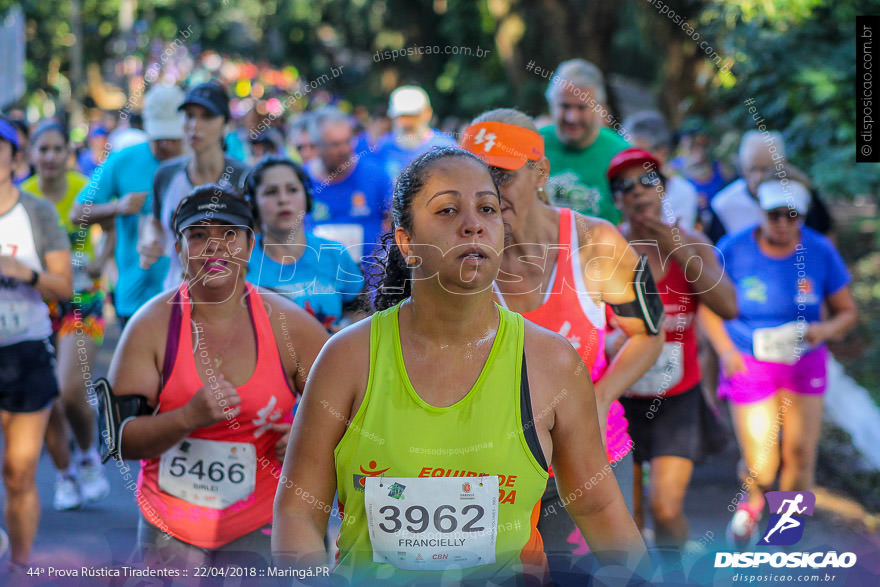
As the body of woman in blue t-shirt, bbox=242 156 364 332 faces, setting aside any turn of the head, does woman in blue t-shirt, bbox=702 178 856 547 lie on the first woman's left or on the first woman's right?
on the first woman's left

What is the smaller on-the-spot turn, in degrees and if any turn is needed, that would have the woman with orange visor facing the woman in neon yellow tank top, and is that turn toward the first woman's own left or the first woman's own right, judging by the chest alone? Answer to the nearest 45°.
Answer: approximately 45° to the first woman's own left

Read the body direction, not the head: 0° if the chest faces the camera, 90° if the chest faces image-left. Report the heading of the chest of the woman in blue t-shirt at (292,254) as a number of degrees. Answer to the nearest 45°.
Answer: approximately 0°

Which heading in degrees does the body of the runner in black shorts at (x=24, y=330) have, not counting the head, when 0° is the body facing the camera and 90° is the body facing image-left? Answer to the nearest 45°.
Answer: approximately 0°

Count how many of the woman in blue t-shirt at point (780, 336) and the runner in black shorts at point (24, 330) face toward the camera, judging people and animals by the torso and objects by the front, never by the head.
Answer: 2

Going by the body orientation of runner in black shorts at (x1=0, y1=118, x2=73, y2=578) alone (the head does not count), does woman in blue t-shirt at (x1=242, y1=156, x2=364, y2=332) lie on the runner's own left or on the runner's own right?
on the runner's own left

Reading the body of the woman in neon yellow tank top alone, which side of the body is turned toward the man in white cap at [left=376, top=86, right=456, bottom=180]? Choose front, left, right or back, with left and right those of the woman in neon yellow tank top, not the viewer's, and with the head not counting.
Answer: back

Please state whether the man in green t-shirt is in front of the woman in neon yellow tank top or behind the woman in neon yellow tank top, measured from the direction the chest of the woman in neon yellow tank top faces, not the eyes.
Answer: behind

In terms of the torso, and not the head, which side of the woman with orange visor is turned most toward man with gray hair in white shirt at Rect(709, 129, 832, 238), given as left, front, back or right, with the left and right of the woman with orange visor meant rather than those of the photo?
back
